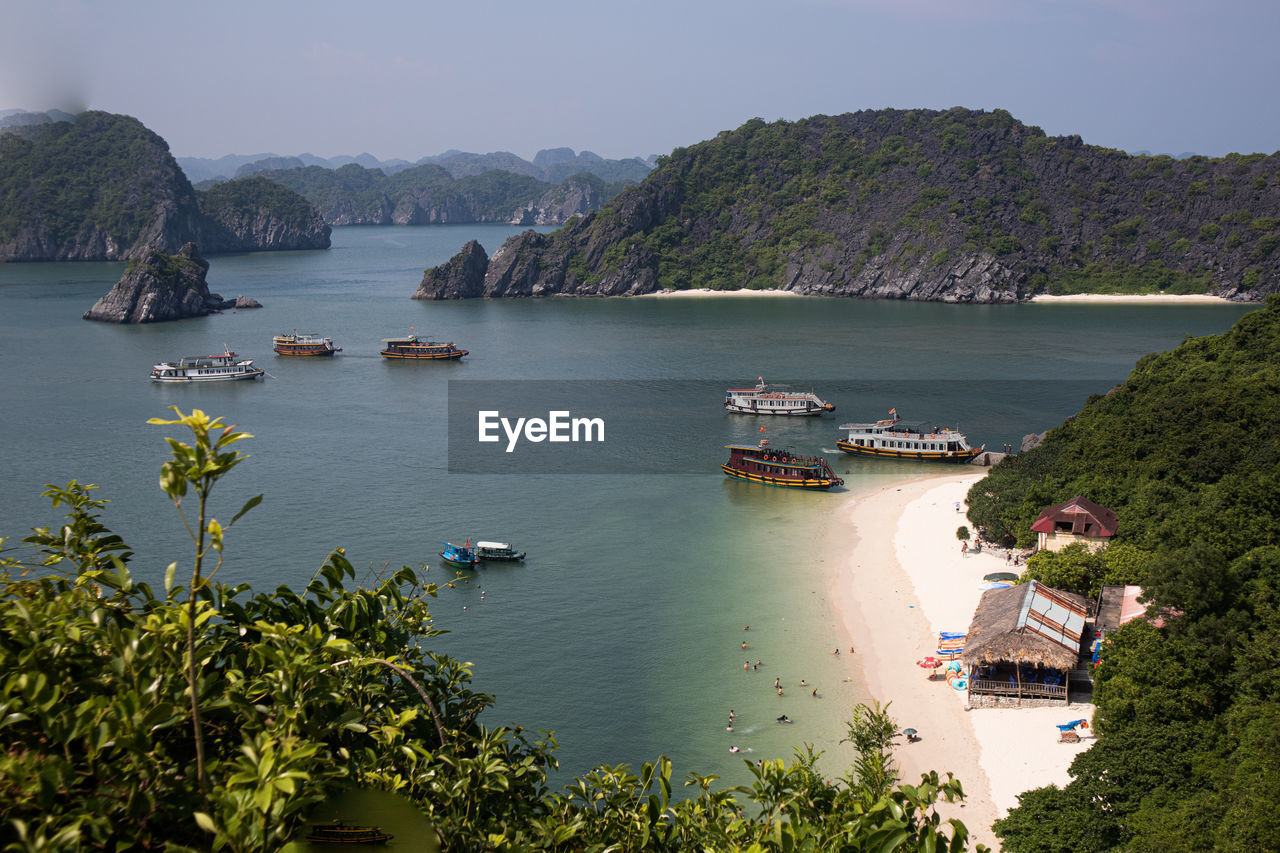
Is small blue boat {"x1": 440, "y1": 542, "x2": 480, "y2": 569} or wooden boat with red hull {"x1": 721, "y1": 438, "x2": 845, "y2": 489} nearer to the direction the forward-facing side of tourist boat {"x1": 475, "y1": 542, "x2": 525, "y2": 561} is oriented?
the wooden boat with red hull

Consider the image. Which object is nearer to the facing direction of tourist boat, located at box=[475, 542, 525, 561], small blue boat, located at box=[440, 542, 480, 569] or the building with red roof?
the building with red roof

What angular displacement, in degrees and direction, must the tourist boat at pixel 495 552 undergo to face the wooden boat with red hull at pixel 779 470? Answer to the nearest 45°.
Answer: approximately 45° to its left

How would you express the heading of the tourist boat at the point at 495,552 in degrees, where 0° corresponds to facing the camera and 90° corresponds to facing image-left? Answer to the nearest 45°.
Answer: approximately 270°

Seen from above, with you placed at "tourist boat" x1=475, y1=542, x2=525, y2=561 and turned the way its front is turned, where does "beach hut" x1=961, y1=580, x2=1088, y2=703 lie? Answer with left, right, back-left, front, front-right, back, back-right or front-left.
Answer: front-right

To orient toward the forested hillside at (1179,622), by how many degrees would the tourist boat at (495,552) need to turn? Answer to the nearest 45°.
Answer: approximately 45° to its right

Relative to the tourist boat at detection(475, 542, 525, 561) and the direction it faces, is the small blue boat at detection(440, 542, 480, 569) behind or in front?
behind
